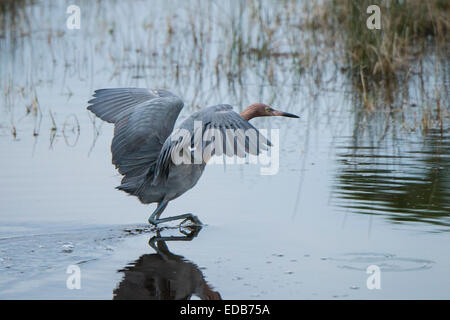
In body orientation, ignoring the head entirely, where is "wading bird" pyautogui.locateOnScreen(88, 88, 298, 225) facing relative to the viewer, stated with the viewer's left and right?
facing to the right of the viewer

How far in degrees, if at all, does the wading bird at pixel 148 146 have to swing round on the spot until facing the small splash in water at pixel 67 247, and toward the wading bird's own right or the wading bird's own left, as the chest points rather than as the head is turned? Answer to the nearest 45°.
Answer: approximately 135° to the wading bird's own right
